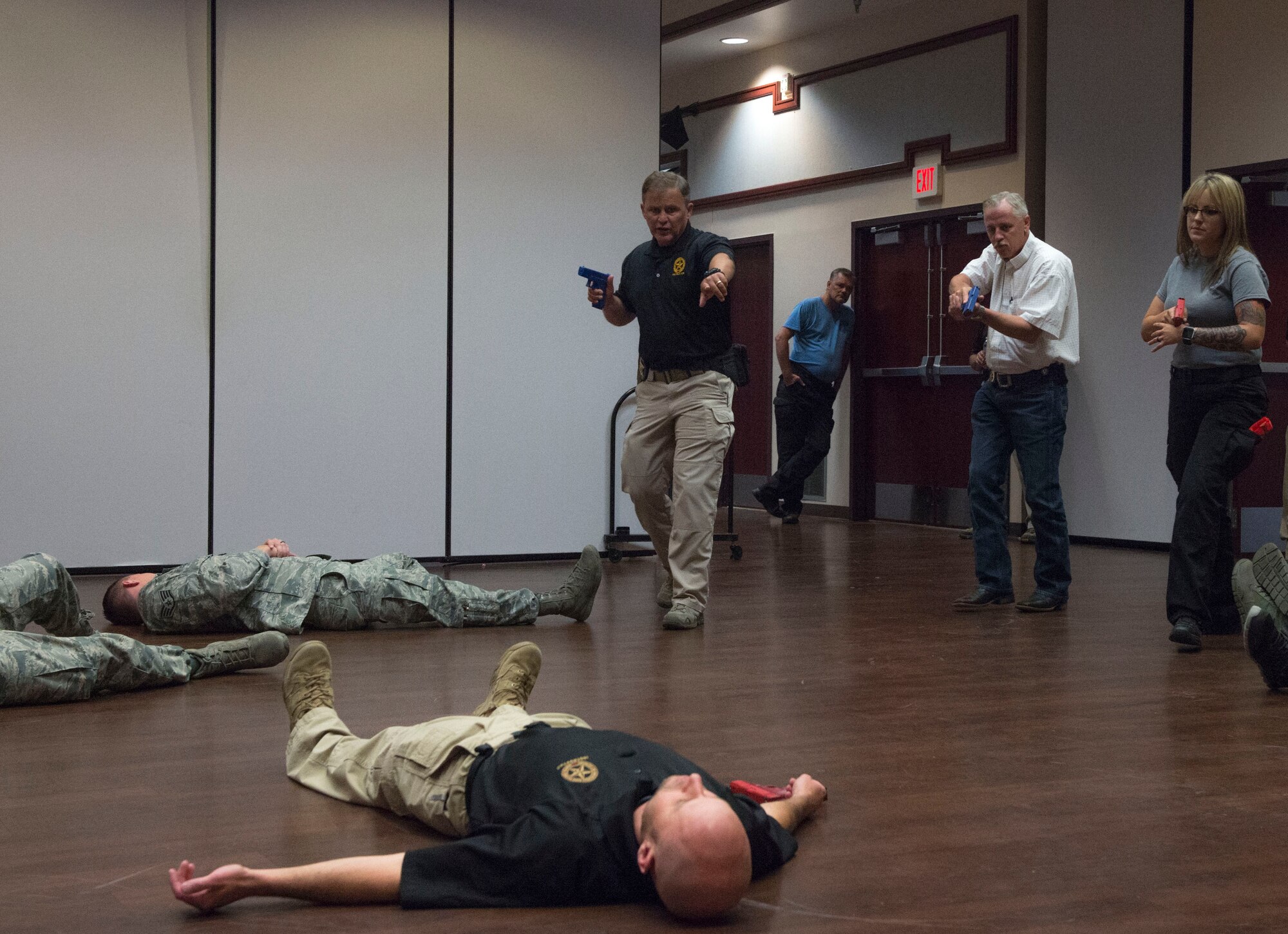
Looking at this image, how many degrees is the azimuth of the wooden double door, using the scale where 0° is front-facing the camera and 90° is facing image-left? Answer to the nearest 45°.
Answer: approximately 45°

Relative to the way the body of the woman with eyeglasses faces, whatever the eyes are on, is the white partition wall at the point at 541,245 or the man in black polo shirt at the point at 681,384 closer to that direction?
the man in black polo shirt

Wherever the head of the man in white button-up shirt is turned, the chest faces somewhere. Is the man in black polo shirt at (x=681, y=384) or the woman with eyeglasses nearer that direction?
the man in black polo shirt

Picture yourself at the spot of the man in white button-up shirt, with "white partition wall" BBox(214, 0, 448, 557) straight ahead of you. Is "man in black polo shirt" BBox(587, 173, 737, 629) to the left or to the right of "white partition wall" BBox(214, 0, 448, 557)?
left

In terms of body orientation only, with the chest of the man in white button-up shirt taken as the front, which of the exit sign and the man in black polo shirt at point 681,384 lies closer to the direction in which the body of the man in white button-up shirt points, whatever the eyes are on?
the man in black polo shirt

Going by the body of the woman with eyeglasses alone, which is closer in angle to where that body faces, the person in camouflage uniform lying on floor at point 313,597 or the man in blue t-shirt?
the person in camouflage uniform lying on floor

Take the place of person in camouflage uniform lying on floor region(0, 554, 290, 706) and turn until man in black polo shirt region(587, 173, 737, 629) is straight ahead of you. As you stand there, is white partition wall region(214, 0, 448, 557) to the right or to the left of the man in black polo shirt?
left
